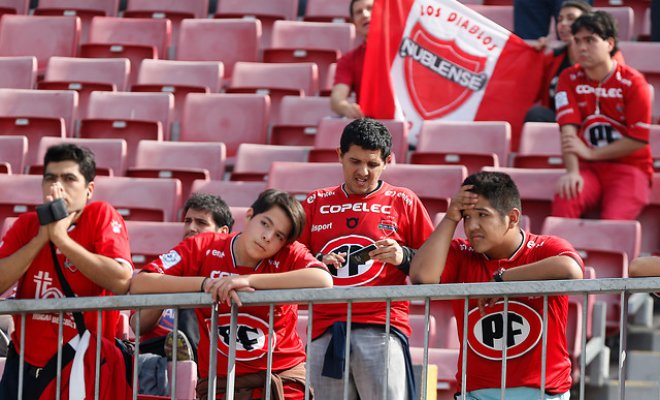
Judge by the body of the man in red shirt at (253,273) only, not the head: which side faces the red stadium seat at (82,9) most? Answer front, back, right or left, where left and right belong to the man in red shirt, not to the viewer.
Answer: back

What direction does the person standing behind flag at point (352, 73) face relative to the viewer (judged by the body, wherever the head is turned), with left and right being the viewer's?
facing the viewer

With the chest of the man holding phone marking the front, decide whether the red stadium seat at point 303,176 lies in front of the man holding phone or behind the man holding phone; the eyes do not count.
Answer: behind

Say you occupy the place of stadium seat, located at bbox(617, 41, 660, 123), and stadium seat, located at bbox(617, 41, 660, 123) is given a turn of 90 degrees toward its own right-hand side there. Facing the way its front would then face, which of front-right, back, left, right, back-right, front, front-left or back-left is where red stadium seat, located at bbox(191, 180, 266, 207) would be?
front-left

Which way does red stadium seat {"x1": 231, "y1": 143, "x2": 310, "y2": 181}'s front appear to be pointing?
toward the camera

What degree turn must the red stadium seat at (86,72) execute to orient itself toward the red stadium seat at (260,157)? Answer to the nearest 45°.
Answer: approximately 45° to its left

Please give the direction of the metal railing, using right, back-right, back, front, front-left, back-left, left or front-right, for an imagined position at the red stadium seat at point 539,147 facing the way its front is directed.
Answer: front

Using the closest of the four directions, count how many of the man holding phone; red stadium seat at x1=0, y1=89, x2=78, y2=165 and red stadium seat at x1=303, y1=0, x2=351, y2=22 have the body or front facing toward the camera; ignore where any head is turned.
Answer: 3

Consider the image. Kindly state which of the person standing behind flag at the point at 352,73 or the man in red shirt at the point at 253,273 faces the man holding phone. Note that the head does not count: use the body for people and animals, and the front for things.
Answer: the person standing behind flag

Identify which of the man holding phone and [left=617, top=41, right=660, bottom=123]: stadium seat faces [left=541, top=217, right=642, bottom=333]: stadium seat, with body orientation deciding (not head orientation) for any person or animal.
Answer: [left=617, top=41, right=660, bottom=123]: stadium seat

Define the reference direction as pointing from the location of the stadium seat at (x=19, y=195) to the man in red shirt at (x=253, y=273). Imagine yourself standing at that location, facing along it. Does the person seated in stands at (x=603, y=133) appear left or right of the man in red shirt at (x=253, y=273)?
left
